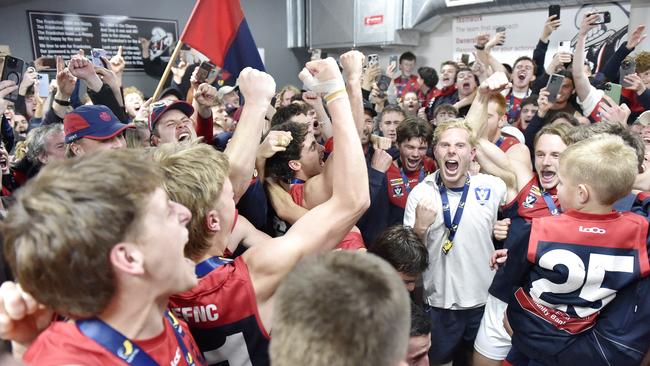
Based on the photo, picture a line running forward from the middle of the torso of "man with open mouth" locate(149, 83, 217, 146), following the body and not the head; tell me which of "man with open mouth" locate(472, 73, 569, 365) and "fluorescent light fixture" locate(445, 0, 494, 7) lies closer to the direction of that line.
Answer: the man with open mouth

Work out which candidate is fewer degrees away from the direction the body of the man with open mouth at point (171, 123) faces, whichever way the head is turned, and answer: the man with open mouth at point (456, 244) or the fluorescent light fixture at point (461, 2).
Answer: the man with open mouth

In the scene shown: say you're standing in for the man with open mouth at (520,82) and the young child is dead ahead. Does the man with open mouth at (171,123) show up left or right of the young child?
right

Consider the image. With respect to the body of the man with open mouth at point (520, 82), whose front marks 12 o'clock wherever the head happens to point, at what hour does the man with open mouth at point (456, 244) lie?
the man with open mouth at point (456, 244) is roughly at 12 o'clock from the man with open mouth at point (520, 82).

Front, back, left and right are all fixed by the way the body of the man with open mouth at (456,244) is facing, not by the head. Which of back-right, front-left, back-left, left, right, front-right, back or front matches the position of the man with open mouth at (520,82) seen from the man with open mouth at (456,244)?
back

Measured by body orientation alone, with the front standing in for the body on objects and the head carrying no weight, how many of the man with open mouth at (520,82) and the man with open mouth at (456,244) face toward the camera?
2
